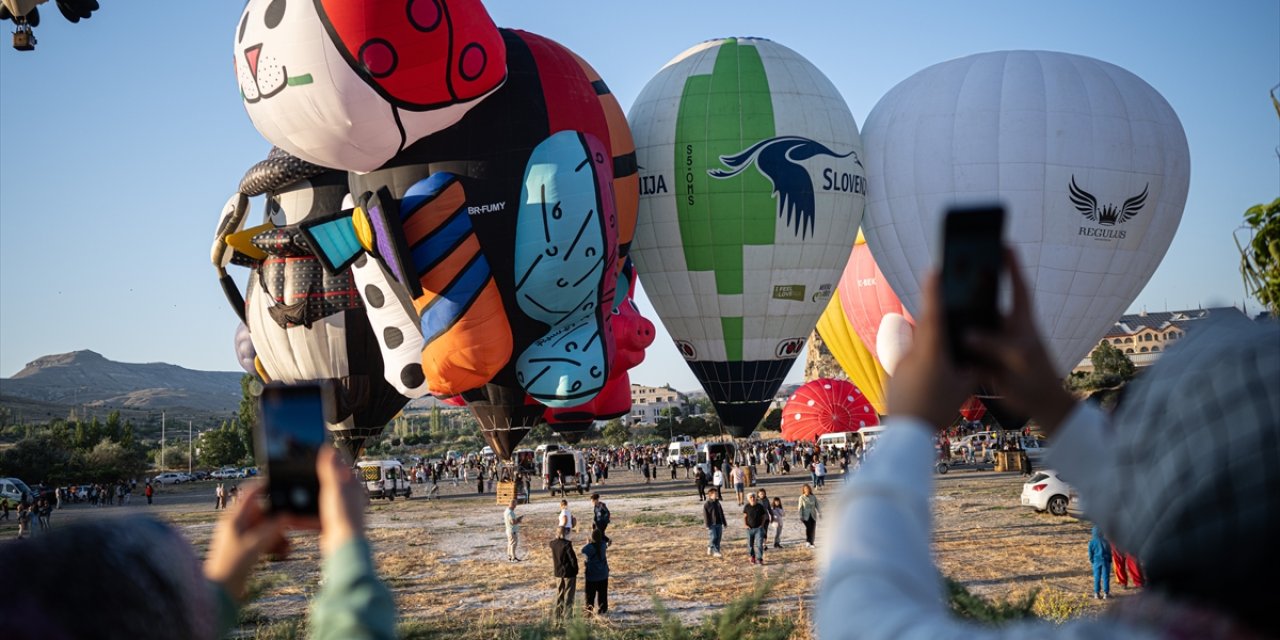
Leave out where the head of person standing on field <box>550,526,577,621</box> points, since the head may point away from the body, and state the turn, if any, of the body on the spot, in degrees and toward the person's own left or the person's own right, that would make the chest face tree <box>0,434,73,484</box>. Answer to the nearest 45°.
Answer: approximately 45° to the person's own left

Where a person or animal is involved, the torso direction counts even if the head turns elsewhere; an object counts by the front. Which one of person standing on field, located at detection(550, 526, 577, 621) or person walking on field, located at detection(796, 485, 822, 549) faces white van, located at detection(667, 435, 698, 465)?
person standing on field, located at detection(550, 526, 577, 621)

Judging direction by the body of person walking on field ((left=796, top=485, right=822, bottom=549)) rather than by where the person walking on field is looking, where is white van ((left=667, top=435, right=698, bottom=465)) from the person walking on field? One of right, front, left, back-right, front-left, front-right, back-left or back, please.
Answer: back

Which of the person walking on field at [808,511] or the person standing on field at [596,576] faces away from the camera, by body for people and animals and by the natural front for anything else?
the person standing on field at [596,576]

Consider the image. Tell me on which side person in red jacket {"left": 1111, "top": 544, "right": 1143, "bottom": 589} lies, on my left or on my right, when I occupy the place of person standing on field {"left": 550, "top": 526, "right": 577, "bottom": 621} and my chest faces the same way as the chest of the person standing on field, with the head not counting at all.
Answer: on my right

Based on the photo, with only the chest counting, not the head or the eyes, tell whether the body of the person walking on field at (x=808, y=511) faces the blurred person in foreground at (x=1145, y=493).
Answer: yes

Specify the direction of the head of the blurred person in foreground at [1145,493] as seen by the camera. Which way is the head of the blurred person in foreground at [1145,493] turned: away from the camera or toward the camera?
away from the camera

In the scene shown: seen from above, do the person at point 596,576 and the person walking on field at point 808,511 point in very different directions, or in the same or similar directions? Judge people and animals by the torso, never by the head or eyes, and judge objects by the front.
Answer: very different directions

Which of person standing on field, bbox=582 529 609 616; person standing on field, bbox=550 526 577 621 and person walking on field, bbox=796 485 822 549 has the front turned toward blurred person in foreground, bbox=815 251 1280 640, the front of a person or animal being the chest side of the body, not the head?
person walking on field, bbox=796 485 822 549

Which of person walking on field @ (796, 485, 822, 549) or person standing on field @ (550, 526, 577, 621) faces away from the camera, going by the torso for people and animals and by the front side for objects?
person standing on field @ (550, 526, 577, 621)

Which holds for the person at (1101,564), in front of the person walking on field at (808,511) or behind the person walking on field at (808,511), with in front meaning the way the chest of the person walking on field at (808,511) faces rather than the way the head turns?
in front

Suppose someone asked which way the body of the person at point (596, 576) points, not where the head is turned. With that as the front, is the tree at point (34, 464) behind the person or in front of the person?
in front

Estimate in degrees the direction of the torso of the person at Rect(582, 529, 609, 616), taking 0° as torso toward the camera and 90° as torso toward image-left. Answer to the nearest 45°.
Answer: approximately 180°

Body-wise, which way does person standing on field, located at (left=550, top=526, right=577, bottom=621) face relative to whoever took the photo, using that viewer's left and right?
facing away from the viewer

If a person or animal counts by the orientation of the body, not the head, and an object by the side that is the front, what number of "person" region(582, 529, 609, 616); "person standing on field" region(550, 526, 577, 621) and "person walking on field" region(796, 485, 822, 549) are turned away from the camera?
2

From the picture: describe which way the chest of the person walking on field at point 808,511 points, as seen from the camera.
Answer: toward the camera

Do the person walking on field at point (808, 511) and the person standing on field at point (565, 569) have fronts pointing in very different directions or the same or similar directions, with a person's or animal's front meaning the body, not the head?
very different directions

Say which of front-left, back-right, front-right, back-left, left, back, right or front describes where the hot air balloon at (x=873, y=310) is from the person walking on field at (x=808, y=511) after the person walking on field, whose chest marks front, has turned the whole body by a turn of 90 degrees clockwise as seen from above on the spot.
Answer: right

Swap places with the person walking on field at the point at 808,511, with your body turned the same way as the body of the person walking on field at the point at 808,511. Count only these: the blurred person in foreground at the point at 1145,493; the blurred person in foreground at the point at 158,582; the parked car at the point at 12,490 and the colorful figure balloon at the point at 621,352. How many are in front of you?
2

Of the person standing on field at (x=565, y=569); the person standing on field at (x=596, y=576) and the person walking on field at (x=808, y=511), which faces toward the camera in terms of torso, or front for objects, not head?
the person walking on field at (x=808, y=511)

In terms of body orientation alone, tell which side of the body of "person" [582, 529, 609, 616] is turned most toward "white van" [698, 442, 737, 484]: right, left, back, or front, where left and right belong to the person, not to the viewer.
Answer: front
